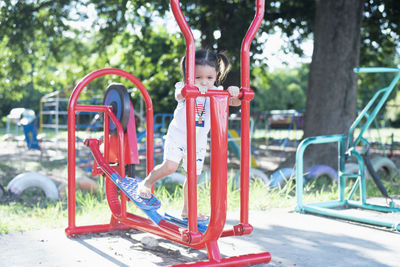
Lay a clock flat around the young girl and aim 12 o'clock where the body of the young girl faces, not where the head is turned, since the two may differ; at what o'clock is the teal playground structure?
The teal playground structure is roughly at 9 o'clock from the young girl.

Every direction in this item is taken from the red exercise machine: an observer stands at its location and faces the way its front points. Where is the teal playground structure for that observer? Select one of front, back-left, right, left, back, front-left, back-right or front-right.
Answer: left

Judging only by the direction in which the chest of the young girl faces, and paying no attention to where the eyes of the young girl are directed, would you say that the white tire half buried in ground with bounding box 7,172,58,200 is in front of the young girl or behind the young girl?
behind

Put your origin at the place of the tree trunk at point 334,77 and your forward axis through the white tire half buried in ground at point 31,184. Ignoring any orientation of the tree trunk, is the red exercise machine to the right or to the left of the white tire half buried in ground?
left

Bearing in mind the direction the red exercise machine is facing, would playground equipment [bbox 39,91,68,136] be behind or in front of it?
behind

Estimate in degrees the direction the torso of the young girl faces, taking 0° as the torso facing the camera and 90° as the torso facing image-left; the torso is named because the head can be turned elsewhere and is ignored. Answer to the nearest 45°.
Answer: approximately 315°
